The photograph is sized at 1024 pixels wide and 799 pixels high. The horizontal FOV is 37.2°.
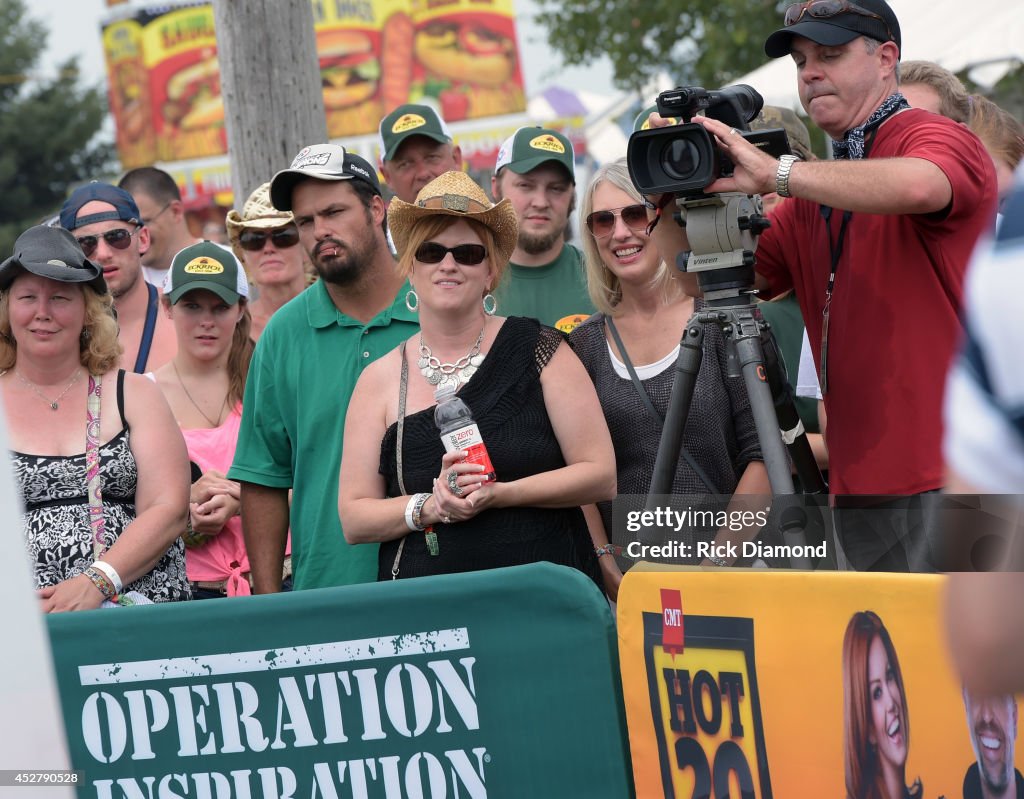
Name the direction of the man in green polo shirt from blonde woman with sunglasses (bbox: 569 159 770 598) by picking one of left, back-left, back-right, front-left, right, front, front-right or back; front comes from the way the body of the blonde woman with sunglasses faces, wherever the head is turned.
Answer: right

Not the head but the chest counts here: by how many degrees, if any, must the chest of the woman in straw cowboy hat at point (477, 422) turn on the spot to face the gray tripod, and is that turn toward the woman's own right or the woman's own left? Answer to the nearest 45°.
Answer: approximately 45° to the woman's own left

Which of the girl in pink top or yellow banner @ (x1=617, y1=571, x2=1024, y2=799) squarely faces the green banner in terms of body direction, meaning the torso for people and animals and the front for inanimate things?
the girl in pink top

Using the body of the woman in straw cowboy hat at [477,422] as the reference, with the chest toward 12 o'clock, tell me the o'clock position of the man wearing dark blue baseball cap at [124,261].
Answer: The man wearing dark blue baseball cap is roughly at 5 o'clock from the woman in straw cowboy hat.

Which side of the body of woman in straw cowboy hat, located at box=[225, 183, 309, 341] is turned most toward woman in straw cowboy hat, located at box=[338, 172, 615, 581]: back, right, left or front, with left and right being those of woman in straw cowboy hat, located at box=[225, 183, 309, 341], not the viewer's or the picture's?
front

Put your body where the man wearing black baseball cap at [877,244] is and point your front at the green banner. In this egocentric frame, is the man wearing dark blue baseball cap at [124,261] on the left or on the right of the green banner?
right

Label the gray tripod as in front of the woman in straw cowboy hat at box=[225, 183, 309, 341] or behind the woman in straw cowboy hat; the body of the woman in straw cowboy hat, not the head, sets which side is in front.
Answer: in front

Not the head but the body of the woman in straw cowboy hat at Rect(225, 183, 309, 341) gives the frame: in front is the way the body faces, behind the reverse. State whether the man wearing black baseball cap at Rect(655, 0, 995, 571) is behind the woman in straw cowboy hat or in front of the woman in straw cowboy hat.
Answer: in front

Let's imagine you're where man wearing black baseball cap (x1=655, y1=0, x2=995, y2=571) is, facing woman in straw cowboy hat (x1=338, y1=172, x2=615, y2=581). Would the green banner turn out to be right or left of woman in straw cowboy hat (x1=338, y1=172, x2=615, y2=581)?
left

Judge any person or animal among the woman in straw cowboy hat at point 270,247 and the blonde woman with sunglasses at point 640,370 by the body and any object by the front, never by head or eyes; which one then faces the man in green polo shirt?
the woman in straw cowboy hat

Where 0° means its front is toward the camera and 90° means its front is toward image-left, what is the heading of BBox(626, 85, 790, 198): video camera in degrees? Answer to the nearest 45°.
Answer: approximately 45°

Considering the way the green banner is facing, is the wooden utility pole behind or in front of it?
behind

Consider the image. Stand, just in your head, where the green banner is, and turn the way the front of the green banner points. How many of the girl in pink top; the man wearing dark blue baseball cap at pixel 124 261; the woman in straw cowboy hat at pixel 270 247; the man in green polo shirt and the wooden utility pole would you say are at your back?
5

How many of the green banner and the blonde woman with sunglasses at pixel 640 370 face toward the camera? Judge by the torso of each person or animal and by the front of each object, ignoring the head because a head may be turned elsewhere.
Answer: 2

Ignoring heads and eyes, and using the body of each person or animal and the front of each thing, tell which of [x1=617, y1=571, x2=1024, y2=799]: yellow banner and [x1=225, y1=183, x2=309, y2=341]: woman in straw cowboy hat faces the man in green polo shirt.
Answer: the woman in straw cowboy hat
